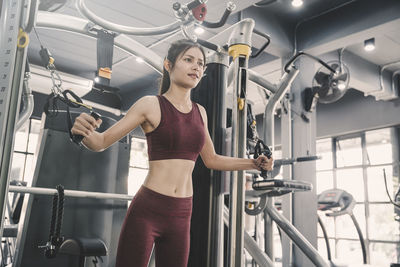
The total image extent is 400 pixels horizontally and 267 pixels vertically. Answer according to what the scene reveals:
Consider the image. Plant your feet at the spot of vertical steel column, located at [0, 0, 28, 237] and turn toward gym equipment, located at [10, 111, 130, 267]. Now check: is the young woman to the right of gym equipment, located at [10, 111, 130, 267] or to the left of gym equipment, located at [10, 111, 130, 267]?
right

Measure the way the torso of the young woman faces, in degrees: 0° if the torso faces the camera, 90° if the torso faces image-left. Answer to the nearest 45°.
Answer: approximately 315°

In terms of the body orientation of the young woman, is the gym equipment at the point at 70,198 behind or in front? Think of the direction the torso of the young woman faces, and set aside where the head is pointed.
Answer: behind

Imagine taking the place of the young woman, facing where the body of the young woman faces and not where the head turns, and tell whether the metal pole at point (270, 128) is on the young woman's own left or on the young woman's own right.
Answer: on the young woman's own left

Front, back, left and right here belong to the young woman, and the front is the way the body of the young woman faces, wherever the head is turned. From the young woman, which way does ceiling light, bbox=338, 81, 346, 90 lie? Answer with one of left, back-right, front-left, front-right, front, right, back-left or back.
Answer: left

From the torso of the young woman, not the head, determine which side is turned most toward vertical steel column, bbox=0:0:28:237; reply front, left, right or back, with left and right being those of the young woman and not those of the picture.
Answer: right

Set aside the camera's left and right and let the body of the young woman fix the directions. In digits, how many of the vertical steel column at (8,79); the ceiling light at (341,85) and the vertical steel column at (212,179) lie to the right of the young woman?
1

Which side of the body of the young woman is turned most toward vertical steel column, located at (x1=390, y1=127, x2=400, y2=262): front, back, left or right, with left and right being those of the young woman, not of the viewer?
left
